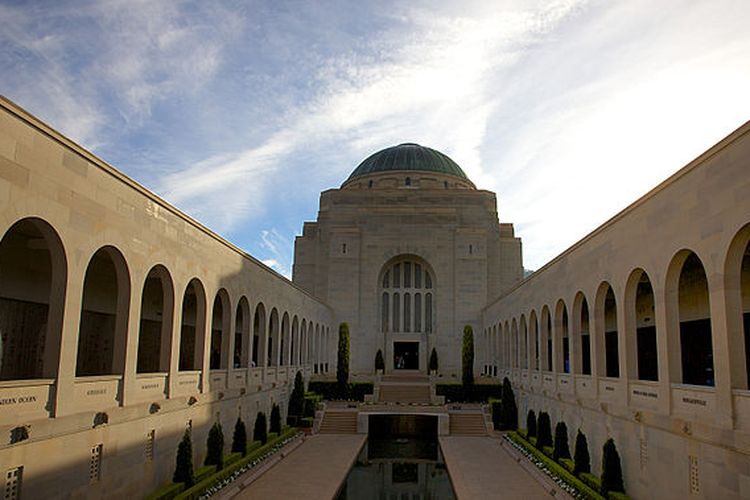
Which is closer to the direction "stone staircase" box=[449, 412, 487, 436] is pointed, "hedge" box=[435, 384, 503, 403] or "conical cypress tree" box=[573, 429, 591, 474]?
the conical cypress tree

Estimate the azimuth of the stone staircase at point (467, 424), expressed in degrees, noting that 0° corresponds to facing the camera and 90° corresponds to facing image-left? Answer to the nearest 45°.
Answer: approximately 0°

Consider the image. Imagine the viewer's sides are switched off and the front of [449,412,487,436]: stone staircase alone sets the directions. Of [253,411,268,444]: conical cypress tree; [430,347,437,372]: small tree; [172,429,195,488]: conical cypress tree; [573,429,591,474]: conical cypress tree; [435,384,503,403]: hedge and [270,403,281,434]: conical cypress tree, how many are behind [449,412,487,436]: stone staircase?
2

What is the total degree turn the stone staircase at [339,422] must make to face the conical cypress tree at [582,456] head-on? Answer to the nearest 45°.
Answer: approximately 45° to its left

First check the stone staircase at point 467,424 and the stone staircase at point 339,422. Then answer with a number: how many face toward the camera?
2

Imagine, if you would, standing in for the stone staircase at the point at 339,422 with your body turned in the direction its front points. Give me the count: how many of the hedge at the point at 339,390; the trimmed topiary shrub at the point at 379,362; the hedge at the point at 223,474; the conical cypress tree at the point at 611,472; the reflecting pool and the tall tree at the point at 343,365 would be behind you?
3

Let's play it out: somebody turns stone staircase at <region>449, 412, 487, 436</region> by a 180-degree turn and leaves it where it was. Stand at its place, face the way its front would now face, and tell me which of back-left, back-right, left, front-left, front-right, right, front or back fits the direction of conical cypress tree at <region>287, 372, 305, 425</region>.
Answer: left

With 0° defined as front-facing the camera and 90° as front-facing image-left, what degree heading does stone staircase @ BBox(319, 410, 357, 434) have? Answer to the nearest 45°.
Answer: approximately 0°
